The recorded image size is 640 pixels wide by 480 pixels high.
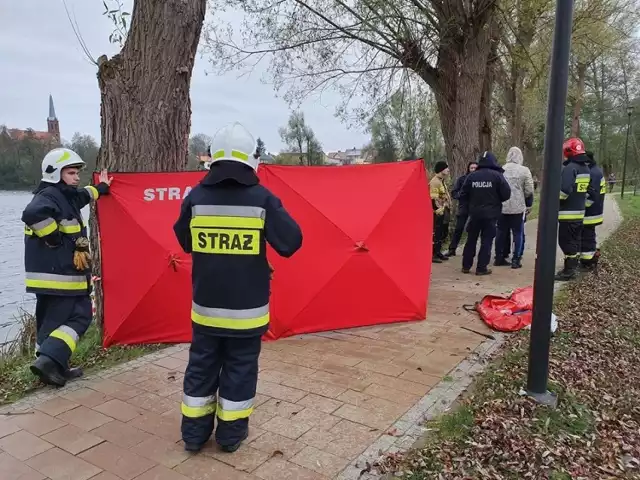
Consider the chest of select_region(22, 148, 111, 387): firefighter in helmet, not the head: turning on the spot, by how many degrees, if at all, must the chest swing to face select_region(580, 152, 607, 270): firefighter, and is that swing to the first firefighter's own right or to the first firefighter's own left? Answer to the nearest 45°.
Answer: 0° — they already face them

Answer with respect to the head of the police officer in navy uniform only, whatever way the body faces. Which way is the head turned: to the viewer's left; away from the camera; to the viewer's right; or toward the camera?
away from the camera

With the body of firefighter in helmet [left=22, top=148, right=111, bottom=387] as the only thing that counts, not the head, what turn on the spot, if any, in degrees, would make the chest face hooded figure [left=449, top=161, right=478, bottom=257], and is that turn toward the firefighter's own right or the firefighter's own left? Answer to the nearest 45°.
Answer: approximately 45° to the firefighter's own left

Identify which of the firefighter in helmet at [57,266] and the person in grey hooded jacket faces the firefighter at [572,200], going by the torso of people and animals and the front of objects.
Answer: the firefighter in helmet

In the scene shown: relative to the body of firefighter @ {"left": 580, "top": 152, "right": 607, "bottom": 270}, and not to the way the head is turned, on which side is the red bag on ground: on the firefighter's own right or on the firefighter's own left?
on the firefighter's own left

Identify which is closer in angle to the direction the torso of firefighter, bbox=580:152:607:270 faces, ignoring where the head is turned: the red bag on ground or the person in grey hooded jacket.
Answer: the person in grey hooded jacket

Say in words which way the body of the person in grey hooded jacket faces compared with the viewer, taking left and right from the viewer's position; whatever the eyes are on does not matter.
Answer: facing away from the viewer

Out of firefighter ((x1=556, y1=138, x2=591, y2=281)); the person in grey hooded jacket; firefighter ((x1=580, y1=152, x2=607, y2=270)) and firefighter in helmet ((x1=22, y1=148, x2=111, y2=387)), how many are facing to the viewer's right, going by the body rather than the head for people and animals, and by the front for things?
1

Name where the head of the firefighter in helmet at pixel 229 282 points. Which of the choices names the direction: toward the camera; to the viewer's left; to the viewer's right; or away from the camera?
away from the camera

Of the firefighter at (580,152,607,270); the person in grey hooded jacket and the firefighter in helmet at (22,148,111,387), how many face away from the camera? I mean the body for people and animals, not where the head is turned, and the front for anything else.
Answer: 1

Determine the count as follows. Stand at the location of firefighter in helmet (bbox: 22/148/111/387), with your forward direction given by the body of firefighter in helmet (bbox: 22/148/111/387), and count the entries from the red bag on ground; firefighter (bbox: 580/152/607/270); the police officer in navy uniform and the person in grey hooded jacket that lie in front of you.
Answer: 4

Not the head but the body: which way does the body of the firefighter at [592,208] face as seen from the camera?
to the viewer's left

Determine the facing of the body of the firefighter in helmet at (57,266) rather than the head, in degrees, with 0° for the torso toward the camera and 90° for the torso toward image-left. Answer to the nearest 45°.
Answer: approximately 270°
